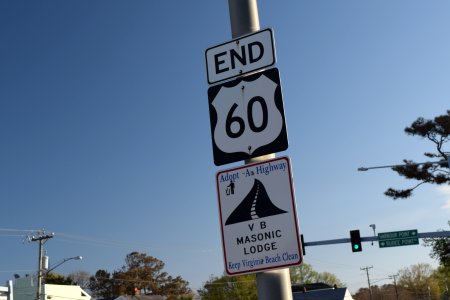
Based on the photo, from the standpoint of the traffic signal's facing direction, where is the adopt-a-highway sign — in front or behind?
in front

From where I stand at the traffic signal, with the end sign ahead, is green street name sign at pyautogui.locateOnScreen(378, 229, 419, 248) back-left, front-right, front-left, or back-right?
back-left

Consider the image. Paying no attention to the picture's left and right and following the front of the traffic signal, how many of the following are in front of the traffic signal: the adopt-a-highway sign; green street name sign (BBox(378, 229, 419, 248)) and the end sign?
2

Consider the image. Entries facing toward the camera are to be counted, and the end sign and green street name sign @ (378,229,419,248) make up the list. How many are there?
2

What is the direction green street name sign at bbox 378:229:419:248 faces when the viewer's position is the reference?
facing the viewer

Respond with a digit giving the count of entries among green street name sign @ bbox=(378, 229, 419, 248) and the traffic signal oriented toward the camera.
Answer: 2

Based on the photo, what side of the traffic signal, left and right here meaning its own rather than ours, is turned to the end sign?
front

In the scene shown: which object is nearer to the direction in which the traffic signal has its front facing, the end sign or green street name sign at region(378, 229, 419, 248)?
the end sign

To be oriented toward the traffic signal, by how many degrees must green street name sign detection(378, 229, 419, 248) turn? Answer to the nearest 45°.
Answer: approximately 45° to its right

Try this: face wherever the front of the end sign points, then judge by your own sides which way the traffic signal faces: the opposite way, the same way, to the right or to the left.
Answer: the same way

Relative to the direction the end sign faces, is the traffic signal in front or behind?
behind

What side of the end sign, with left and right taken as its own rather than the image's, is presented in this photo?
front

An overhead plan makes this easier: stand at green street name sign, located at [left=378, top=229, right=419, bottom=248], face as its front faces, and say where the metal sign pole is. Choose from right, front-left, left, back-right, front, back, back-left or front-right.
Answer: front
